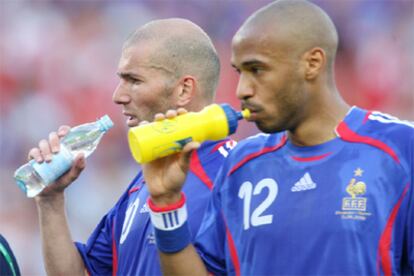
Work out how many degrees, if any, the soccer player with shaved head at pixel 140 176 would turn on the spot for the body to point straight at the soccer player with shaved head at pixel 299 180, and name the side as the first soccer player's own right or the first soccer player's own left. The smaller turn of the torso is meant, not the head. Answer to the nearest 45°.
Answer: approximately 90° to the first soccer player's own left

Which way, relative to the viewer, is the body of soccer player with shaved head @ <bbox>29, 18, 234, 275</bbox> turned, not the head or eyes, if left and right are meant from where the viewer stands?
facing the viewer and to the left of the viewer

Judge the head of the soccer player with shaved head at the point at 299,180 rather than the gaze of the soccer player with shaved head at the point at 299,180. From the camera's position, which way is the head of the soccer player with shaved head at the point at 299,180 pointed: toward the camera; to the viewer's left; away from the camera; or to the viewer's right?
to the viewer's left

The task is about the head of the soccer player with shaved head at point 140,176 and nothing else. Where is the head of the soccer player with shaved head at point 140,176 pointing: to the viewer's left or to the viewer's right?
to the viewer's left
